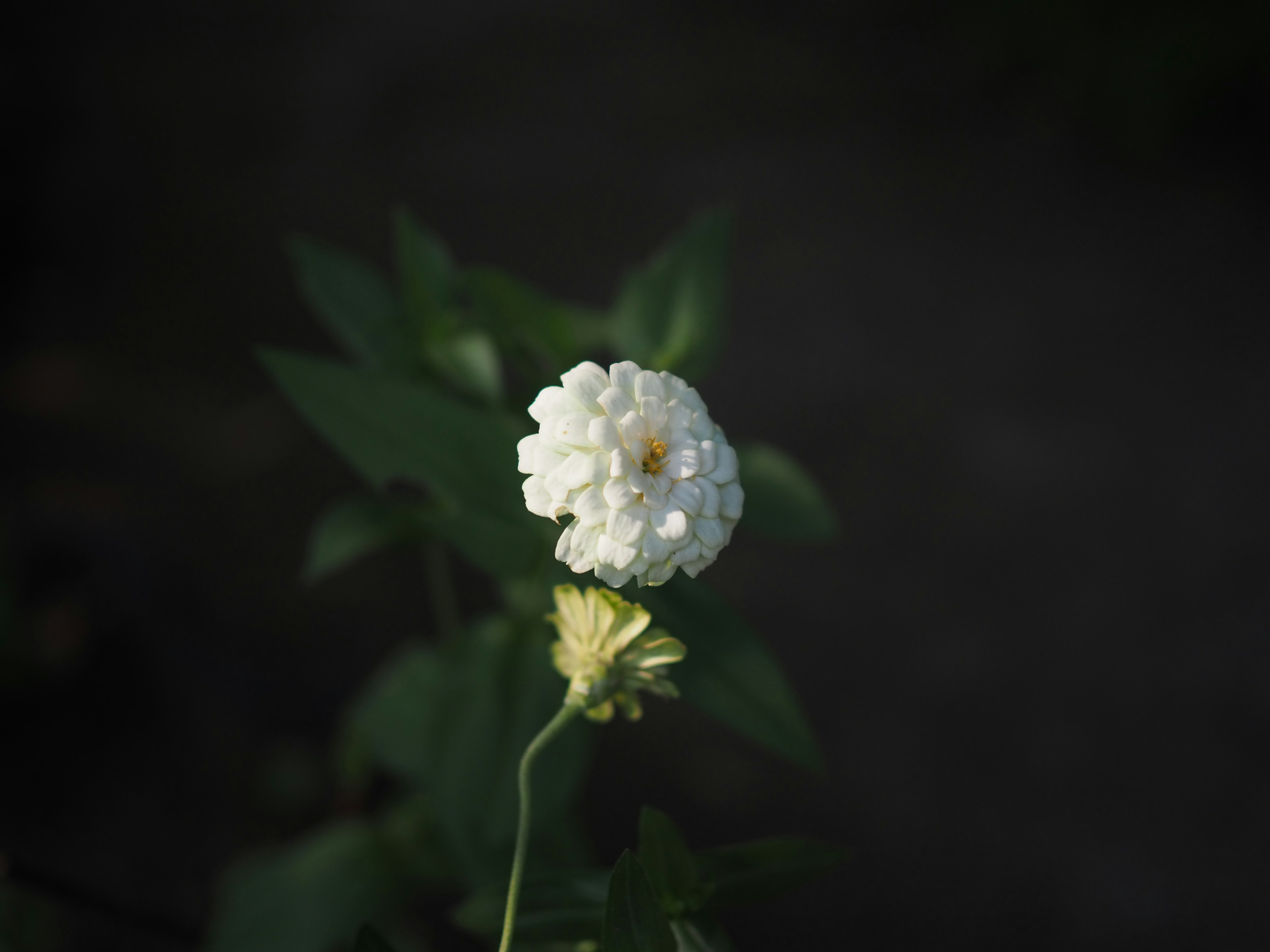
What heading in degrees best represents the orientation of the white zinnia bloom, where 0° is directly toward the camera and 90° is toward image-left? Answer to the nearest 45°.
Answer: approximately 0°
